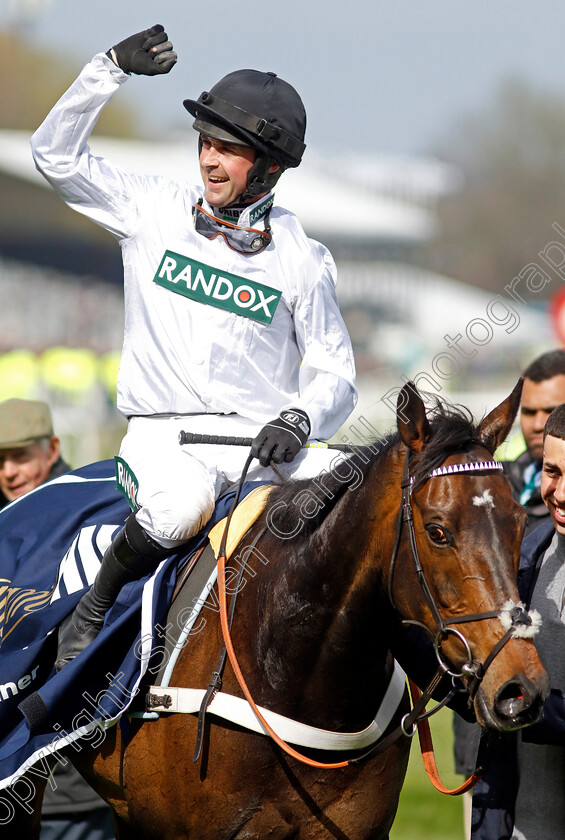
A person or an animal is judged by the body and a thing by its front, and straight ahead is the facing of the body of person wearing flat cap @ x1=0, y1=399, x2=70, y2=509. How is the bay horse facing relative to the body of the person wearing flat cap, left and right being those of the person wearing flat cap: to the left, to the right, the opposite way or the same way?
to the left

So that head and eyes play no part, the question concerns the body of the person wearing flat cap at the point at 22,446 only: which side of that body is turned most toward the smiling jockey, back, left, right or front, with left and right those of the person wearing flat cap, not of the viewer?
left

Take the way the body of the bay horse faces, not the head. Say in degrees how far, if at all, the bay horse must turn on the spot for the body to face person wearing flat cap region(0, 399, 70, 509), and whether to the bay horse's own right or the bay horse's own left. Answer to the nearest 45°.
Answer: approximately 180°

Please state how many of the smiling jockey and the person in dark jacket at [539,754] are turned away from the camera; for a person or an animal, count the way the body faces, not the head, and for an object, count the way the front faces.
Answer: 0

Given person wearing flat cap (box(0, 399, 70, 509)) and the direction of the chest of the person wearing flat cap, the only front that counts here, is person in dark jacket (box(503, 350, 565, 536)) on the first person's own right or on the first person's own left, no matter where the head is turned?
on the first person's own left

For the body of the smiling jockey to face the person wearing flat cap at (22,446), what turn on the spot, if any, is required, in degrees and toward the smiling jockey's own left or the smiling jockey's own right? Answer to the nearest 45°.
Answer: approximately 135° to the smiling jockey's own right

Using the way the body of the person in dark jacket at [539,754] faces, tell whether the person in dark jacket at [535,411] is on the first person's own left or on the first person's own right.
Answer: on the first person's own right

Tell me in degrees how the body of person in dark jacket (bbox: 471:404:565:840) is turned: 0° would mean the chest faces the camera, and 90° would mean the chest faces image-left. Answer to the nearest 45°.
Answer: approximately 45°

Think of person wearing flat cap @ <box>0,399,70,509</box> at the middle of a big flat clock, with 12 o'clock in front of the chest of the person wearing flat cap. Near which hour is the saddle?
The saddle is roughly at 10 o'clock from the person wearing flat cap.
